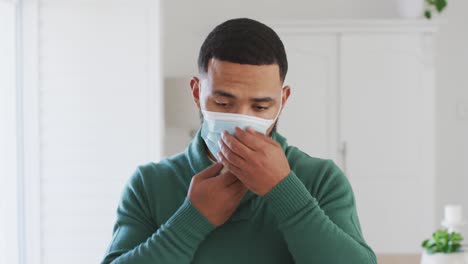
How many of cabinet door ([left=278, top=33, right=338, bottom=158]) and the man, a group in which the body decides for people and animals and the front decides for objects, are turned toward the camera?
2

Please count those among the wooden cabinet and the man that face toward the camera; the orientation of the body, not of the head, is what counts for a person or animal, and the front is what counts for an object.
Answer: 2

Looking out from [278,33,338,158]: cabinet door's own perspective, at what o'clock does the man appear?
The man is roughly at 12 o'clock from the cabinet door.

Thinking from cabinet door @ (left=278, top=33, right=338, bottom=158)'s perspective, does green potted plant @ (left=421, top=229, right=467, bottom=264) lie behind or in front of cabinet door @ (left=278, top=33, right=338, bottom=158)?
in front

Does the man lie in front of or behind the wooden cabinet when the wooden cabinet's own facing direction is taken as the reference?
in front

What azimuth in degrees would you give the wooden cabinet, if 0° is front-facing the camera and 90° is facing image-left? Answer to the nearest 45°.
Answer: approximately 0°

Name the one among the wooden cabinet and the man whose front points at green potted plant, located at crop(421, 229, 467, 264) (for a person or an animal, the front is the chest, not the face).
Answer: the wooden cabinet

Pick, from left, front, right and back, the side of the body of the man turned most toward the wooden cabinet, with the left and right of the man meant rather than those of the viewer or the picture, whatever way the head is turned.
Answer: back

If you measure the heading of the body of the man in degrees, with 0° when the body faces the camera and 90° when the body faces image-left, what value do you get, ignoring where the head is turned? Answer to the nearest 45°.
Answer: approximately 0°
